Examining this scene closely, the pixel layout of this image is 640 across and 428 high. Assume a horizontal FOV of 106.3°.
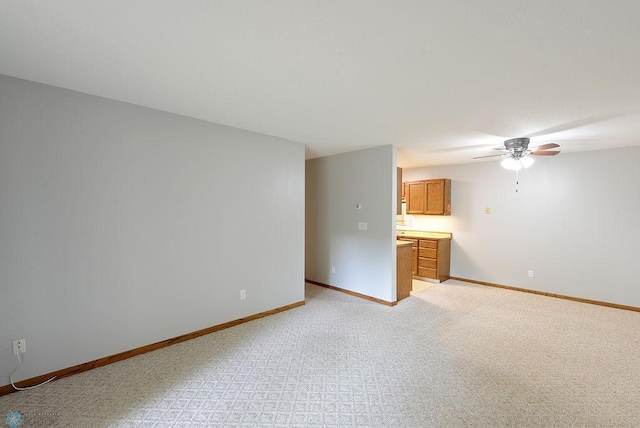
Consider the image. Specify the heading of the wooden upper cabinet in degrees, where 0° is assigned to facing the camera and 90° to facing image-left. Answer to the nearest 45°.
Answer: approximately 45°

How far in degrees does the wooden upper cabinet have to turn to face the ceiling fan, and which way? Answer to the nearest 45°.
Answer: approximately 90° to its left

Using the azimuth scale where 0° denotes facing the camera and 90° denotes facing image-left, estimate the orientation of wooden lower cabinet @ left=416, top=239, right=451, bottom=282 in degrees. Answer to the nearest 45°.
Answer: approximately 45°
